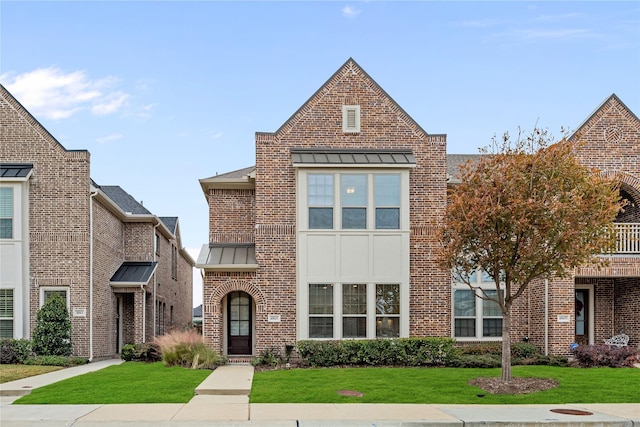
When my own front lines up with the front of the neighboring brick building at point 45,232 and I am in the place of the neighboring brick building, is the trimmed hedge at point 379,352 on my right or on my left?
on my left

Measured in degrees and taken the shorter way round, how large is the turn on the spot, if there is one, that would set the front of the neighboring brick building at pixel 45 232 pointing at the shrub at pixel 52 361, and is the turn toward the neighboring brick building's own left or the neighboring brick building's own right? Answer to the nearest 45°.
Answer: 0° — it already faces it

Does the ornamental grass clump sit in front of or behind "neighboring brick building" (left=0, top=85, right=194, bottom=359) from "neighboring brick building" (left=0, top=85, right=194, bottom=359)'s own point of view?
in front

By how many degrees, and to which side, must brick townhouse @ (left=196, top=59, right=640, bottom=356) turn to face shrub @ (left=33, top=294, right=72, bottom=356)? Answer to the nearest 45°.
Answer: approximately 90° to its right

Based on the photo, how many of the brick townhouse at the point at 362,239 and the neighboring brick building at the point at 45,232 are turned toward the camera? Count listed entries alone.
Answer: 2

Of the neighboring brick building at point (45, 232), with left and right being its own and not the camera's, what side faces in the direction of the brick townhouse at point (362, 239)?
left

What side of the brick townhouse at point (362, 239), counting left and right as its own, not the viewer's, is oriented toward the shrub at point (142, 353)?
right

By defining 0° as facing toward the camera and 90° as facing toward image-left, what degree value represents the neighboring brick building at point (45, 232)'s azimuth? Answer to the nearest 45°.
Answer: approximately 0°

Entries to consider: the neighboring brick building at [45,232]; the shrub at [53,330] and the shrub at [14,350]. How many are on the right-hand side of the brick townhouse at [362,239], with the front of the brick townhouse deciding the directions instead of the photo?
3
